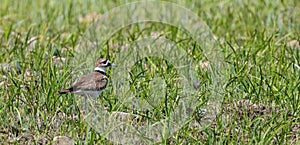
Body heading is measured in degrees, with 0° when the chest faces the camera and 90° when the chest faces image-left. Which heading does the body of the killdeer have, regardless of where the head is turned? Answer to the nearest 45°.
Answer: approximately 270°
